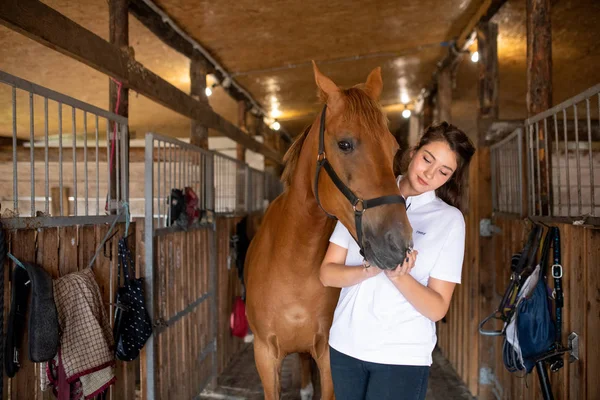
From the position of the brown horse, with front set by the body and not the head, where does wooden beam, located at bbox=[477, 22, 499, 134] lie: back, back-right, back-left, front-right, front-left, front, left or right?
back-left

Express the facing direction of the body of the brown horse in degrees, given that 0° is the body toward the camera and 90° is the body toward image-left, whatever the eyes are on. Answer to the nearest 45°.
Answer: approximately 0°

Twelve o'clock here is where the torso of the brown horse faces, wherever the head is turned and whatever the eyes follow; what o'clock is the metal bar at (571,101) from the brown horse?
The metal bar is roughly at 9 o'clock from the brown horse.

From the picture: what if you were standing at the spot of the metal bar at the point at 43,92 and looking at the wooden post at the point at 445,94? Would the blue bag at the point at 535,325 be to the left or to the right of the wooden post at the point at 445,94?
right

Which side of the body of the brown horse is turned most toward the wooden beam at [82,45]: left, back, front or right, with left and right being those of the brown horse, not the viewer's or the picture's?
right

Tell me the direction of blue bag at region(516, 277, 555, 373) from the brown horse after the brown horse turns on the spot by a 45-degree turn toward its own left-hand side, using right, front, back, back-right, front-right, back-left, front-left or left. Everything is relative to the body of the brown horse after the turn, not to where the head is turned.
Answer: front-left

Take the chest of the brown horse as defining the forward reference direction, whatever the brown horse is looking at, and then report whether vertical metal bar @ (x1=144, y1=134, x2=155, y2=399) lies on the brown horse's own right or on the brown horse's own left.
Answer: on the brown horse's own right

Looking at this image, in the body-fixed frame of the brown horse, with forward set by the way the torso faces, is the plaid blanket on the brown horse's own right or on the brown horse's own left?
on the brown horse's own right

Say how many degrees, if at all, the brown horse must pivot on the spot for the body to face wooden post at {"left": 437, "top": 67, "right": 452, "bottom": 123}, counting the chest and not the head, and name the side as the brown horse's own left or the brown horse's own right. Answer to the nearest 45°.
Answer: approximately 135° to the brown horse's own left

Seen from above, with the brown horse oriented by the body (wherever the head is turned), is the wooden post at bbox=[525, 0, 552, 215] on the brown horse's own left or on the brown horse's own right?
on the brown horse's own left
